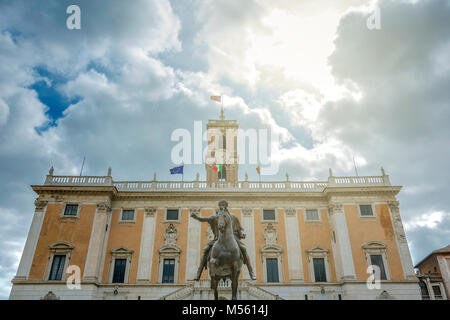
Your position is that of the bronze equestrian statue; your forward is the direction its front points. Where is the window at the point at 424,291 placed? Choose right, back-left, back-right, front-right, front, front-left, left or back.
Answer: back-left

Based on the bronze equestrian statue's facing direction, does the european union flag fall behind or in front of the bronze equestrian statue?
behind

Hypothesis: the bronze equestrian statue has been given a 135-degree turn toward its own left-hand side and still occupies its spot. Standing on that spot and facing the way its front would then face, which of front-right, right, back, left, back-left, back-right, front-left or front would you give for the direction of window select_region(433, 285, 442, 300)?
front

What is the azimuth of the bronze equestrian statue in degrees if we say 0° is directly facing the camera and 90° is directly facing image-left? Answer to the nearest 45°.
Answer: approximately 0°
